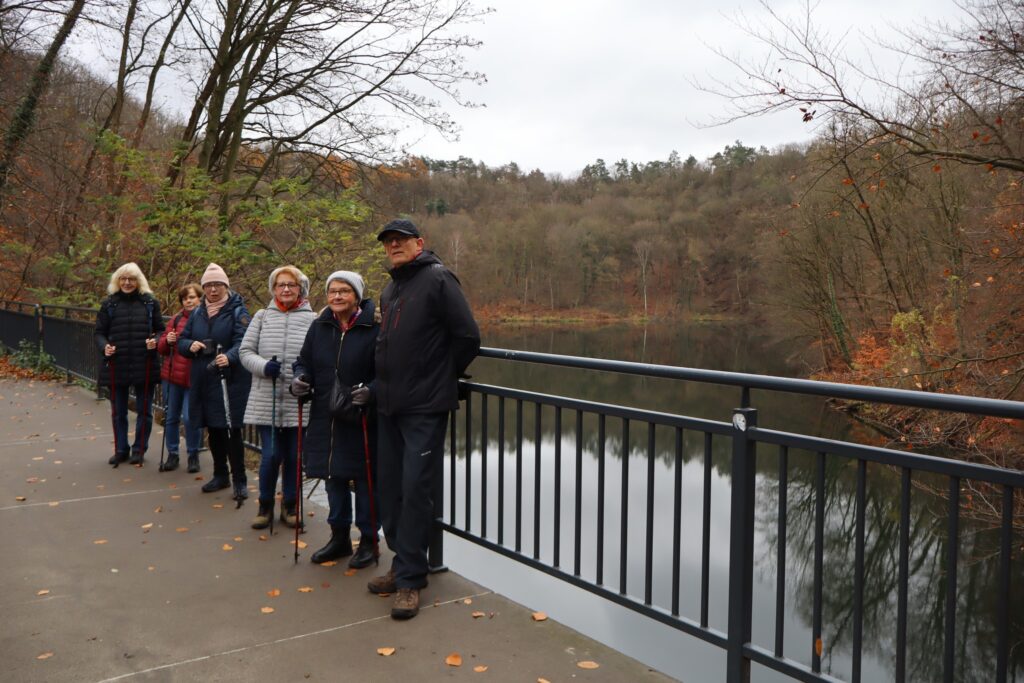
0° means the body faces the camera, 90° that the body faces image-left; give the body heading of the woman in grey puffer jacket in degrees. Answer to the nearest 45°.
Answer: approximately 0°

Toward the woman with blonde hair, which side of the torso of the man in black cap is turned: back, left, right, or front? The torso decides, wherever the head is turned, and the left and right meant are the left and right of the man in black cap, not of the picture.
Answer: right

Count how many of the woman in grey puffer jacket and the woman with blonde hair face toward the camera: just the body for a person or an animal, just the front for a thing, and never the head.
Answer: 2

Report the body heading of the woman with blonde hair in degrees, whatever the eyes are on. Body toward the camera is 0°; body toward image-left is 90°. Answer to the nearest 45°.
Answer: approximately 0°

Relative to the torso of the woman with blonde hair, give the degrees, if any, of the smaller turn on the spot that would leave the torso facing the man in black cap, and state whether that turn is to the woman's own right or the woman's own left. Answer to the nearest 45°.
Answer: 0° — they already face them

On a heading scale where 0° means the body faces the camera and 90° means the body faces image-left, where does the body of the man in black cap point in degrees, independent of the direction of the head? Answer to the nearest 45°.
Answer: approximately 45°

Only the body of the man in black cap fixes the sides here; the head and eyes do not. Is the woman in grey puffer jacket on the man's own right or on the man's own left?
on the man's own right

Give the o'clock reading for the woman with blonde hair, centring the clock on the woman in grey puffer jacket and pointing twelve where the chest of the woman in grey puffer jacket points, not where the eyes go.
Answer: The woman with blonde hair is roughly at 5 o'clock from the woman in grey puffer jacket.
